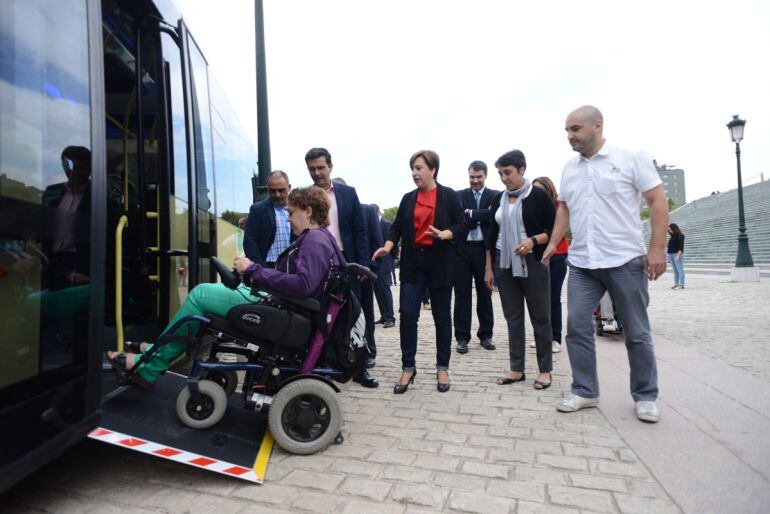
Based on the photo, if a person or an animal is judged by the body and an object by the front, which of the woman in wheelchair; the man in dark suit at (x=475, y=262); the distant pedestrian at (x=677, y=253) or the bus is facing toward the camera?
the man in dark suit

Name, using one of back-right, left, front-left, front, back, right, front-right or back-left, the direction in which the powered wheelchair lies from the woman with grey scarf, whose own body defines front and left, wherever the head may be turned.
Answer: front

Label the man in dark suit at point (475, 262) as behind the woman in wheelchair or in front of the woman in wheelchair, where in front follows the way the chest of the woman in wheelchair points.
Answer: behind

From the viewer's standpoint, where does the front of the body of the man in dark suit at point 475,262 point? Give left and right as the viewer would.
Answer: facing the viewer

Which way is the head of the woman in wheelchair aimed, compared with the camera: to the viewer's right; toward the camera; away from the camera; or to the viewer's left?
to the viewer's left

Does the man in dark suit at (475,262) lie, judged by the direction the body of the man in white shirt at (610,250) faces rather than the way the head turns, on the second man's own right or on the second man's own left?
on the second man's own right

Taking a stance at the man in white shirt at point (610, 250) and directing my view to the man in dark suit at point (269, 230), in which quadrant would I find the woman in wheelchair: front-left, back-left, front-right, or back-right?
front-left

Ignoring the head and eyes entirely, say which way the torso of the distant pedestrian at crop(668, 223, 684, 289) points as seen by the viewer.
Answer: to the viewer's left

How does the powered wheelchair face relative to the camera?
to the viewer's left

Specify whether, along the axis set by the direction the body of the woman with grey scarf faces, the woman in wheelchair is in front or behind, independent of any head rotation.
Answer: in front

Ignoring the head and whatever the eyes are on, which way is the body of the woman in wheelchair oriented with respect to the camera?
to the viewer's left

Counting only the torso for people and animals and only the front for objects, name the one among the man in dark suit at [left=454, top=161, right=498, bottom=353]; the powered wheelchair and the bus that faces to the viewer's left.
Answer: the powered wheelchair

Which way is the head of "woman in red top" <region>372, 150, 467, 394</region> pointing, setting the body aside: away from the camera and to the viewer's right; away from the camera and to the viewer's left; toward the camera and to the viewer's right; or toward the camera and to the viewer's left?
toward the camera and to the viewer's left

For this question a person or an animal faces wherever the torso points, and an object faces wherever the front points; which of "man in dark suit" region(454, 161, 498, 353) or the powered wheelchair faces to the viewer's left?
the powered wheelchair

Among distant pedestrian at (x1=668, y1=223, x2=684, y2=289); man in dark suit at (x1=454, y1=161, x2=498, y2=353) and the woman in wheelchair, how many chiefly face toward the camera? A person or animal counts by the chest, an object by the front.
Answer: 1
